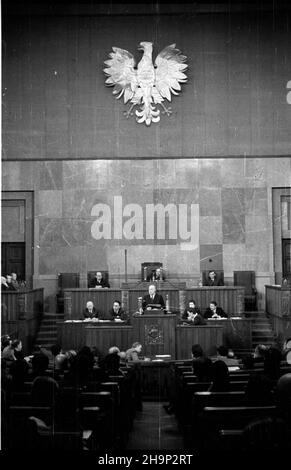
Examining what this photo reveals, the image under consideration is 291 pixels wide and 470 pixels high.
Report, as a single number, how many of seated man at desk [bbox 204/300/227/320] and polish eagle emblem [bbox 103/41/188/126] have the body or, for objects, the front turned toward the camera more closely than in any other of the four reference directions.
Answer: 2

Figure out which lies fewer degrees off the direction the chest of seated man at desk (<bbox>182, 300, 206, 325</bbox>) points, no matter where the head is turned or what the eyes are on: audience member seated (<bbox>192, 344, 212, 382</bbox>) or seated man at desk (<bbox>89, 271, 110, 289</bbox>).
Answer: the audience member seated

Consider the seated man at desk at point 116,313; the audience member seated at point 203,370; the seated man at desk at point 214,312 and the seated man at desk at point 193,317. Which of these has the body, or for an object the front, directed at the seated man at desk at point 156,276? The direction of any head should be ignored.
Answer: the audience member seated

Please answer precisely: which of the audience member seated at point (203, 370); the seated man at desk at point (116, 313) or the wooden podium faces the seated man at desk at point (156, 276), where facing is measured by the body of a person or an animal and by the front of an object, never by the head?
the audience member seated

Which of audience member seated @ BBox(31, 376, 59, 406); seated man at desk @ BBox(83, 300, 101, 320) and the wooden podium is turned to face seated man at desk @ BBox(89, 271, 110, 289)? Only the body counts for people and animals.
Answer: the audience member seated

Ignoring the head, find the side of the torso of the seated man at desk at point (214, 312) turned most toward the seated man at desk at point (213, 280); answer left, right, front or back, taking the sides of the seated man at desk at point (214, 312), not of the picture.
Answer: back

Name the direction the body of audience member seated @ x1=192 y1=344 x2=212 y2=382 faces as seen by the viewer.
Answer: away from the camera

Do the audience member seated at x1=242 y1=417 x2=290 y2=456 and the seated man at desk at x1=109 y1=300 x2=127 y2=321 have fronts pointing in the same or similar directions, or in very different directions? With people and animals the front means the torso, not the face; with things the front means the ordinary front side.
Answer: very different directions

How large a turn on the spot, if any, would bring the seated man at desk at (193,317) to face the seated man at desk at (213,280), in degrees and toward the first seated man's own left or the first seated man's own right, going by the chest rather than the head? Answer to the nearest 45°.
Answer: approximately 180°

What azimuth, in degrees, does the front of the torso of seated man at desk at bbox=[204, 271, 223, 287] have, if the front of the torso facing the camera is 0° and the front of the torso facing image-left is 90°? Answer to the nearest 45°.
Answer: approximately 0°

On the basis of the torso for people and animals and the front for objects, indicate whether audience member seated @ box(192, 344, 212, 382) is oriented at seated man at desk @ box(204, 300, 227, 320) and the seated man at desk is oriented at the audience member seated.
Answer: yes

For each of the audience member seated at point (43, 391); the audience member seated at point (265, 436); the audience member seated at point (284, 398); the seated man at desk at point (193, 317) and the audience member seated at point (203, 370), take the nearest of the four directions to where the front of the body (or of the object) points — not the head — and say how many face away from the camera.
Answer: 4
